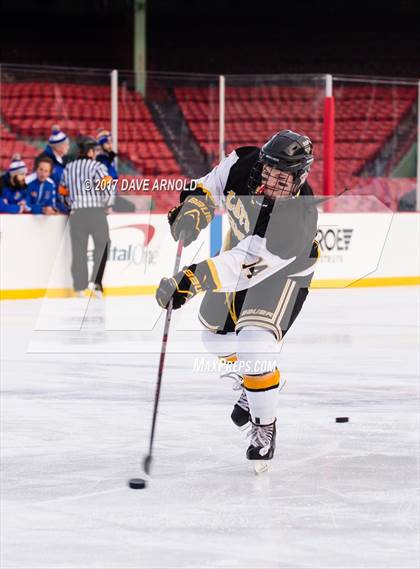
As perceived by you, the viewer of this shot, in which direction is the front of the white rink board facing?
facing the viewer

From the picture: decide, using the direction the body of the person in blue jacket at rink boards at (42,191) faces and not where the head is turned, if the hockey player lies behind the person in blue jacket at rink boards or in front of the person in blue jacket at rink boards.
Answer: in front

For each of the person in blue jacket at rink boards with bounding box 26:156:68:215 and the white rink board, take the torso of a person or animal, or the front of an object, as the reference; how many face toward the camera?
2

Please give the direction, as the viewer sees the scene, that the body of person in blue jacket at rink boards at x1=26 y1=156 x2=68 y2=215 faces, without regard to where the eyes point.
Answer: toward the camera

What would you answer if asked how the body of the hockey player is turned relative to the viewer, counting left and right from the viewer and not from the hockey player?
facing the viewer and to the left of the viewer

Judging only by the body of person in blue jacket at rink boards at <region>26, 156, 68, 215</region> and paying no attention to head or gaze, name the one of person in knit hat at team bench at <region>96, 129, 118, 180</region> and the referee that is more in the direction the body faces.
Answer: the referee

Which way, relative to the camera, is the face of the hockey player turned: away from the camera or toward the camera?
toward the camera

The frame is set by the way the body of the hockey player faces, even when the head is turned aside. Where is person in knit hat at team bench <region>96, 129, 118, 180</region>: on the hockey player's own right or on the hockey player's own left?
on the hockey player's own right

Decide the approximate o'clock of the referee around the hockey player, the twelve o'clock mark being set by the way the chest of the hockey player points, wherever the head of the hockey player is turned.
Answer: The referee is roughly at 4 o'clock from the hockey player.

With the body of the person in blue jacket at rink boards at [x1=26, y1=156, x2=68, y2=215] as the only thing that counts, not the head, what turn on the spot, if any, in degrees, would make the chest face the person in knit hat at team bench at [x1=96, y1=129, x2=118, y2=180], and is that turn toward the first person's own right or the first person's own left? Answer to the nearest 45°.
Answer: approximately 90° to the first person's own left

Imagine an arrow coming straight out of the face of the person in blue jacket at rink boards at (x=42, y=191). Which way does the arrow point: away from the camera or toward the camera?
toward the camera
